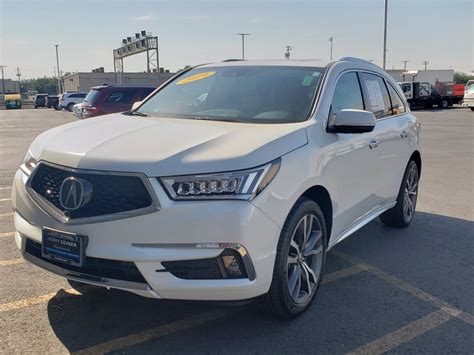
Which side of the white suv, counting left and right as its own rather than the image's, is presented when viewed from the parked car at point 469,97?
back

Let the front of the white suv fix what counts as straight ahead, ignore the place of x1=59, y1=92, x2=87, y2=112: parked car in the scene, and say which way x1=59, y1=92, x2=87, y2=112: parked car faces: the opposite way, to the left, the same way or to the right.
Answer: the opposite way

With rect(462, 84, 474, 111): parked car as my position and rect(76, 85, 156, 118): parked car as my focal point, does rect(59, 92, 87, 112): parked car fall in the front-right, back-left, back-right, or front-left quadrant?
front-right

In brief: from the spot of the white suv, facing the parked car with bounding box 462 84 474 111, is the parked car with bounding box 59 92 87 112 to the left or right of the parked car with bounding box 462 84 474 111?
left

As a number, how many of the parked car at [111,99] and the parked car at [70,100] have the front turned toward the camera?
0

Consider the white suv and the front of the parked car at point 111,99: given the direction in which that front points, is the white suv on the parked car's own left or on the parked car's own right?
on the parked car's own right

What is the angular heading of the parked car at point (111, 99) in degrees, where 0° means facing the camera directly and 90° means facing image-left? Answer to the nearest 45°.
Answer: approximately 225°

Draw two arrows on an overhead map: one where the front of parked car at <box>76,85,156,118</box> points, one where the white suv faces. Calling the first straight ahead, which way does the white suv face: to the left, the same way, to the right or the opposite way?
the opposite way

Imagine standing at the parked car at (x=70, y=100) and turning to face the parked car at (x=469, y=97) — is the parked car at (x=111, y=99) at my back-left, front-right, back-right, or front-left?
front-right

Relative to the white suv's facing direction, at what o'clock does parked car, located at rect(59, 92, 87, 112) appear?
The parked car is roughly at 4 o'clock from the white suv.

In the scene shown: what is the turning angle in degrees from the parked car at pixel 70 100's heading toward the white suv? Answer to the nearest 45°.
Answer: approximately 135° to its right

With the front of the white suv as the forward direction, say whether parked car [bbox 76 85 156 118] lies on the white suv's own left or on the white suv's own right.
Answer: on the white suv's own right

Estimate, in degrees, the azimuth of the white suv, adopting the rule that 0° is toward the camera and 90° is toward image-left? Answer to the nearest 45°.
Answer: approximately 45°

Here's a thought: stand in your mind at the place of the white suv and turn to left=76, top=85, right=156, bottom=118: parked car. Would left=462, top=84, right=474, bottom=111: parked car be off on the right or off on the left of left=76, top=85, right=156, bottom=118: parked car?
right

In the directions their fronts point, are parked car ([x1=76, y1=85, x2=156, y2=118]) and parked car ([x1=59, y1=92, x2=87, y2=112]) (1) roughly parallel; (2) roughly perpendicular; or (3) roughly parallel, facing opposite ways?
roughly parallel

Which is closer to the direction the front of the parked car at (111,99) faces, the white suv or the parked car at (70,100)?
the parked car

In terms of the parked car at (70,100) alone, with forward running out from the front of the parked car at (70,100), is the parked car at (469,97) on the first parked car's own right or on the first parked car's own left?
on the first parked car's own right
